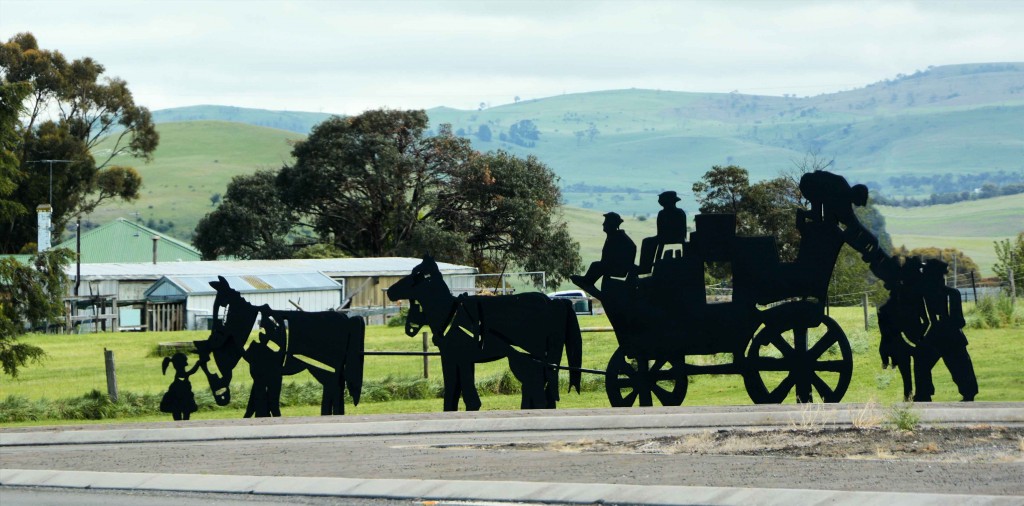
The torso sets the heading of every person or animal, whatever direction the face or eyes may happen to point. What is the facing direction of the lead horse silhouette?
to the viewer's left

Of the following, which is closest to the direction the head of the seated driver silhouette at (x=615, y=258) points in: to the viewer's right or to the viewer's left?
to the viewer's left

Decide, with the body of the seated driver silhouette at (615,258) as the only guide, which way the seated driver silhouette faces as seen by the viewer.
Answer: to the viewer's left

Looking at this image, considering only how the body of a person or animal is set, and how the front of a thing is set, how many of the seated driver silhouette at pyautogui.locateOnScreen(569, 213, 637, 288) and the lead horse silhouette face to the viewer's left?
2

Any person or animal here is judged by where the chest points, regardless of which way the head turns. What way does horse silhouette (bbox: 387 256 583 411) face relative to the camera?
to the viewer's left

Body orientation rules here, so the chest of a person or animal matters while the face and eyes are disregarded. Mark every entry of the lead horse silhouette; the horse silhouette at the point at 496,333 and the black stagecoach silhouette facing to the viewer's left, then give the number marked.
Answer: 3

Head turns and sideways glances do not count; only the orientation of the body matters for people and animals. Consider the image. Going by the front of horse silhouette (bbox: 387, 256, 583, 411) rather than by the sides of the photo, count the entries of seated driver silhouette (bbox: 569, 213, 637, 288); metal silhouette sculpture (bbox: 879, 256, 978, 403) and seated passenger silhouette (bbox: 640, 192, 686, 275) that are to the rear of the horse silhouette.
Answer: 3

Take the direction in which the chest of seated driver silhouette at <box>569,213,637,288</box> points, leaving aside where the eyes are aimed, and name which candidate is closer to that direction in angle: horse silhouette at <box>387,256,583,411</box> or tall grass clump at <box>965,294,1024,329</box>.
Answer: the horse silhouette

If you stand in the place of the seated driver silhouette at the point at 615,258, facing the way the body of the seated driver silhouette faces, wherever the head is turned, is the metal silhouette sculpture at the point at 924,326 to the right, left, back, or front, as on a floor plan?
back

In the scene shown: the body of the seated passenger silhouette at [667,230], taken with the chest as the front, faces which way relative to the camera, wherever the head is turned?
to the viewer's left

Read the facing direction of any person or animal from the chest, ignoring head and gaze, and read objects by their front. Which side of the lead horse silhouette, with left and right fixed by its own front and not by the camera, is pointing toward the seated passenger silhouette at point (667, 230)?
back

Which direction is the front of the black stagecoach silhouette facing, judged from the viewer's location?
facing to the left of the viewer

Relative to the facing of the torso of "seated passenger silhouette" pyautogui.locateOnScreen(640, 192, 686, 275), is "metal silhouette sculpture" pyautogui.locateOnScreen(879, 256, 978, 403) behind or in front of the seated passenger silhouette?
behind

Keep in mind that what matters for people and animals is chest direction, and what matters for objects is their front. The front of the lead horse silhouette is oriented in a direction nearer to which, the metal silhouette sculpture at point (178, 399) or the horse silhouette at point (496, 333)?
the metal silhouette sculpture

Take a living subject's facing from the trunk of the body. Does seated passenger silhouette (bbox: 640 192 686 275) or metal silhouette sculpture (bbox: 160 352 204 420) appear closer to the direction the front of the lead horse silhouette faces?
the metal silhouette sculpture
